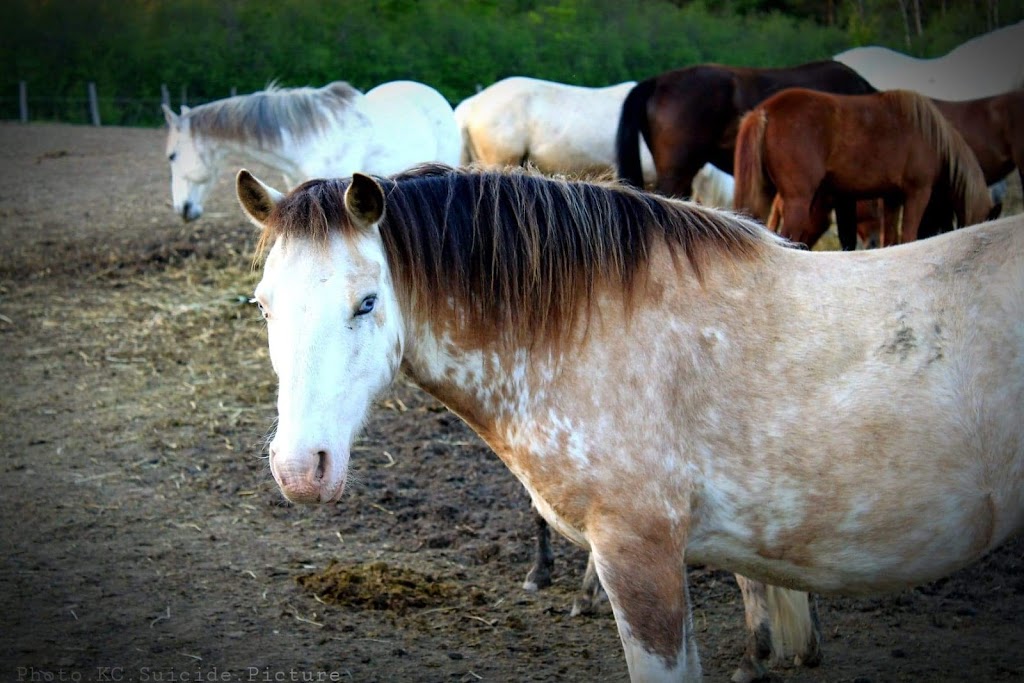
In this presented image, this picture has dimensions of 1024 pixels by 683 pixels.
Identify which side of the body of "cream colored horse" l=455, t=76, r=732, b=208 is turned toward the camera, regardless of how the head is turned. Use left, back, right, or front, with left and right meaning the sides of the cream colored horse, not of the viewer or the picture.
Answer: right

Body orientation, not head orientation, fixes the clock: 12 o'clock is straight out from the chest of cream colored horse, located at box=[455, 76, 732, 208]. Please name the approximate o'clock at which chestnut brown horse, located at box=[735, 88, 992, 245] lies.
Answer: The chestnut brown horse is roughly at 2 o'clock from the cream colored horse.

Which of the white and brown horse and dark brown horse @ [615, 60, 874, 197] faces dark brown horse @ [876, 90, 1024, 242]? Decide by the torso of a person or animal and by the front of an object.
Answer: dark brown horse @ [615, 60, 874, 197]

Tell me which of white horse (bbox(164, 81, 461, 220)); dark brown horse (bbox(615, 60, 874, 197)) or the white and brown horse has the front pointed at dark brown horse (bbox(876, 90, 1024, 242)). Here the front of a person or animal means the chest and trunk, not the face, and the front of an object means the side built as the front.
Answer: dark brown horse (bbox(615, 60, 874, 197))

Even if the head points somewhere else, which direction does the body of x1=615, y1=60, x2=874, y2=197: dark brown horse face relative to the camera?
to the viewer's right

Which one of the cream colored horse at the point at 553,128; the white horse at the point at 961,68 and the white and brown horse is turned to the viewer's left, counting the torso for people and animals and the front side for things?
the white and brown horse

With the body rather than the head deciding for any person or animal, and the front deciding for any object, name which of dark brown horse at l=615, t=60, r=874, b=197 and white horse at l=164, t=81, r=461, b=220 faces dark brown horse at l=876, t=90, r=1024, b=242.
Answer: dark brown horse at l=615, t=60, r=874, b=197

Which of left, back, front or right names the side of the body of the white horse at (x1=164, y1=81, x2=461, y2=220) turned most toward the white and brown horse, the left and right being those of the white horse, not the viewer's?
left

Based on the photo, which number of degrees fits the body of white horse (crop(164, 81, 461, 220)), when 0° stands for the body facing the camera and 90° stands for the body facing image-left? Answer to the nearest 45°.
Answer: approximately 90°

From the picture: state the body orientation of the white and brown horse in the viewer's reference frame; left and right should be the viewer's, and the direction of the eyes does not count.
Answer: facing to the left of the viewer

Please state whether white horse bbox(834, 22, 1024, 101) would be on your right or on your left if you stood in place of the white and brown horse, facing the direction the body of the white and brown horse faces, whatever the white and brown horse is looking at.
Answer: on your right

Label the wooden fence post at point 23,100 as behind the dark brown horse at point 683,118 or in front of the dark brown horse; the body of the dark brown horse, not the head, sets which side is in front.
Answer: behind

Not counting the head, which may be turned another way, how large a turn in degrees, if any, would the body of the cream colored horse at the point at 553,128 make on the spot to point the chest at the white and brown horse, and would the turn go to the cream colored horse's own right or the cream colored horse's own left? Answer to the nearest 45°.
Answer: approximately 90° to the cream colored horse's own right

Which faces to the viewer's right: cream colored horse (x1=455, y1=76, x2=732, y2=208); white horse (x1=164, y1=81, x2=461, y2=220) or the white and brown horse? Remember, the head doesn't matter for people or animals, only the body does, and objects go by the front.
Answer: the cream colored horse

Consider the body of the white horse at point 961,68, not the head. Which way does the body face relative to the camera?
to the viewer's right

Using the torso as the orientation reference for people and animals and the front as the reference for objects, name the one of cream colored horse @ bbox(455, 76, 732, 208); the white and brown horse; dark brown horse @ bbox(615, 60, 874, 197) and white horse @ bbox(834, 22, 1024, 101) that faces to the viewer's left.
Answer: the white and brown horse
